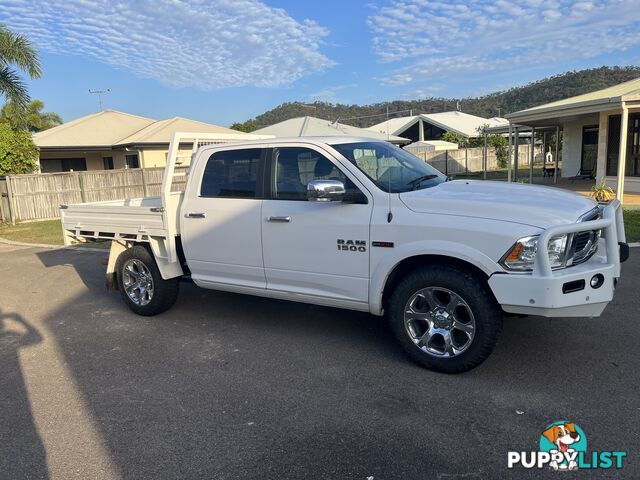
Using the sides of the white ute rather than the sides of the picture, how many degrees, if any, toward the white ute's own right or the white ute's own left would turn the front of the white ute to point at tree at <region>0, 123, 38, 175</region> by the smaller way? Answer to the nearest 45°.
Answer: approximately 180°

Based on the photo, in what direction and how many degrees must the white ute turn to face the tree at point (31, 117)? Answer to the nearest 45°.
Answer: approximately 180°

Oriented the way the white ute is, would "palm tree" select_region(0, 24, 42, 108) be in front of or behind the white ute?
behind

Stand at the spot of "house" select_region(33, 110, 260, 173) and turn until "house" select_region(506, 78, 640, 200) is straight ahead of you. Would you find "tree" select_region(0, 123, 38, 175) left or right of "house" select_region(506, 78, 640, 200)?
right

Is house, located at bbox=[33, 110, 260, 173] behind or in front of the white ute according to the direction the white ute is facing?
behind

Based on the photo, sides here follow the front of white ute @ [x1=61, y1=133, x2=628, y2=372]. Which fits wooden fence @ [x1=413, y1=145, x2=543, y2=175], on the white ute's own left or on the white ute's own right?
on the white ute's own left

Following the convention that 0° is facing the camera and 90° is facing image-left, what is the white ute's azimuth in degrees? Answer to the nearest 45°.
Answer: approximately 315°
